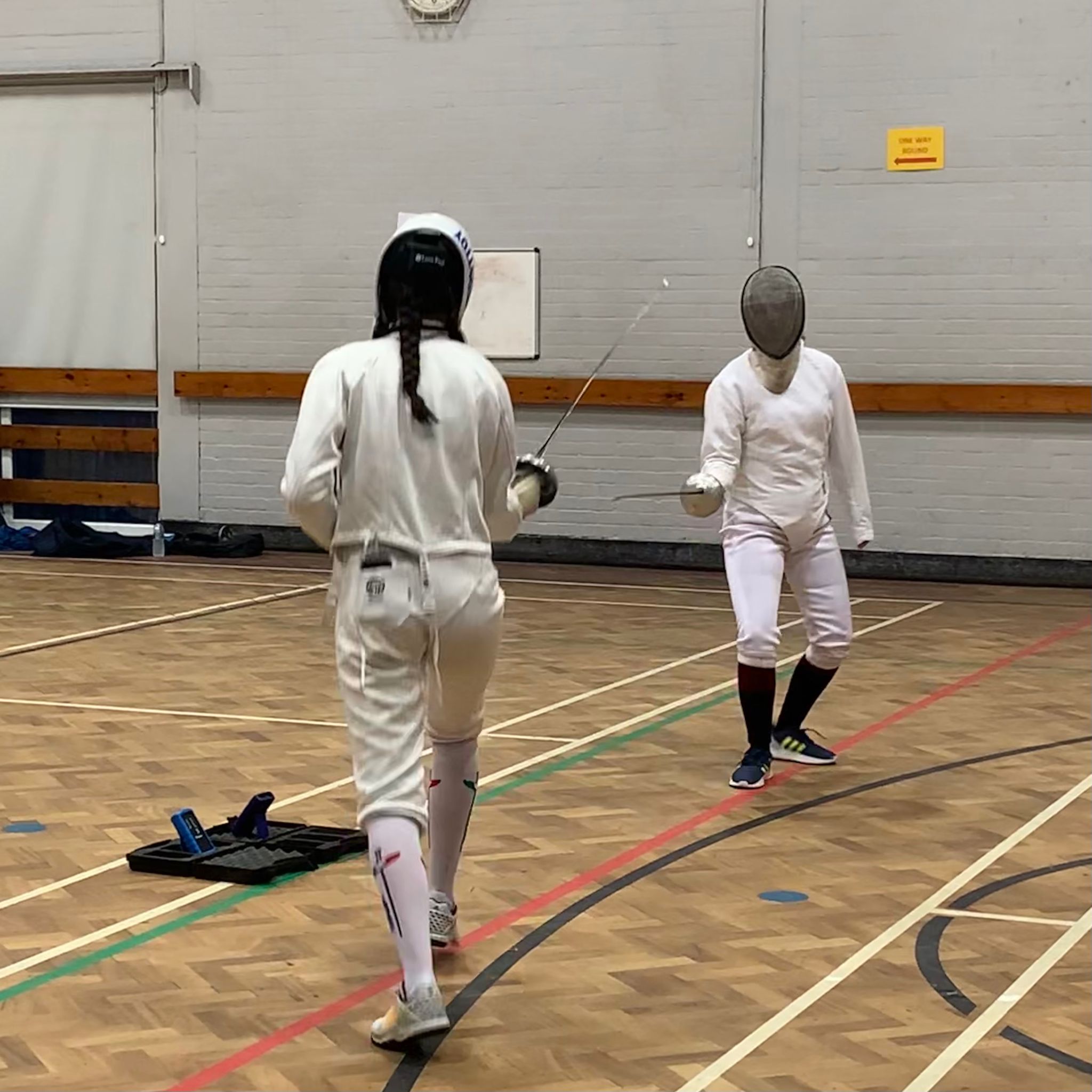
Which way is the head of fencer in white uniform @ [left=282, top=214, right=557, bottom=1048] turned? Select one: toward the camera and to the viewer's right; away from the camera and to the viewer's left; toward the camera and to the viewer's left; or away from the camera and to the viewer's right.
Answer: away from the camera and to the viewer's right

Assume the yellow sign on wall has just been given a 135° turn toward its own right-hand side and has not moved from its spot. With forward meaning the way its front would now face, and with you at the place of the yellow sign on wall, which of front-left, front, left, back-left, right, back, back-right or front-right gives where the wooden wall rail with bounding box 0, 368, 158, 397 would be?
front-left

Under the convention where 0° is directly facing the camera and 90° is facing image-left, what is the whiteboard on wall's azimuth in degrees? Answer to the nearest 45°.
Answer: approximately 0°

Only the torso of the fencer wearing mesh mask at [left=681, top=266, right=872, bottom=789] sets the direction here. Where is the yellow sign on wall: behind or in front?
behind

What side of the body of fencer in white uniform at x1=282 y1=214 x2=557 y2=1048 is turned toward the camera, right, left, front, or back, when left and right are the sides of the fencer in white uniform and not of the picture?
back

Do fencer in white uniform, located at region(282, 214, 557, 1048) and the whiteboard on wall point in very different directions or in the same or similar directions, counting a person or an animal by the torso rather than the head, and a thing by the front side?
very different directions

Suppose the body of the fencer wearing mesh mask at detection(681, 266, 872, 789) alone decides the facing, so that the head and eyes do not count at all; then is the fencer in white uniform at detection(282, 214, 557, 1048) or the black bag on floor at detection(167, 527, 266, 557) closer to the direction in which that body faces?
the fencer in white uniform

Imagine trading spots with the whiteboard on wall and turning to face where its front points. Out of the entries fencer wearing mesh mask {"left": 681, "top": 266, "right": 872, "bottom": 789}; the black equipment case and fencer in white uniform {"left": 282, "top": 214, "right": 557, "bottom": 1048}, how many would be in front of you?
3
